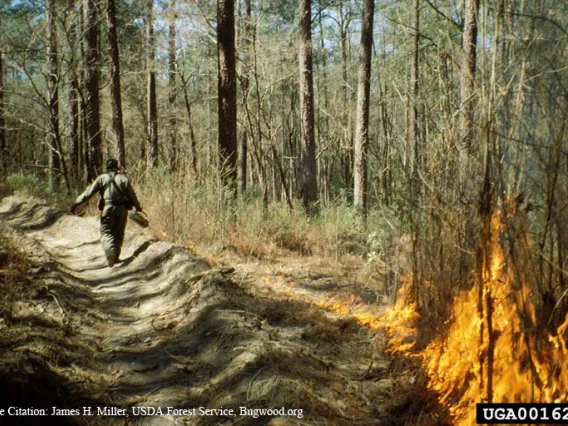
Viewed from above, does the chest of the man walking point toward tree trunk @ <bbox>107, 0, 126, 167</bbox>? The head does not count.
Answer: yes

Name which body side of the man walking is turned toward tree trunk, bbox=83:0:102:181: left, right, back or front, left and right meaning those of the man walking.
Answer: front

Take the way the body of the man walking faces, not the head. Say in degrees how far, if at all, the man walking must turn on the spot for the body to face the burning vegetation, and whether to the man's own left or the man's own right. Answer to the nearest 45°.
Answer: approximately 180°

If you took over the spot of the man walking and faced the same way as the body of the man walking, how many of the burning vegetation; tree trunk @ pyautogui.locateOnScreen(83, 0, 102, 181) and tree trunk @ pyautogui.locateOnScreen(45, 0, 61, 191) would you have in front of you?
2

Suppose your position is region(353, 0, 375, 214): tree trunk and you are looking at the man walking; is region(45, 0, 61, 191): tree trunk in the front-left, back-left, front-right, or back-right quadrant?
front-right

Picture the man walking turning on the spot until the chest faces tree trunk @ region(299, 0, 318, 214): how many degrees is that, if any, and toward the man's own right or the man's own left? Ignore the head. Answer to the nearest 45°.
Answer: approximately 45° to the man's own right

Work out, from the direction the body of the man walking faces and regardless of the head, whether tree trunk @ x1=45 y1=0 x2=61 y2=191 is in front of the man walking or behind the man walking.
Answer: in front

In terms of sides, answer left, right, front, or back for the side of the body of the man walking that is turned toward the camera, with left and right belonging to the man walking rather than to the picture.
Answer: back

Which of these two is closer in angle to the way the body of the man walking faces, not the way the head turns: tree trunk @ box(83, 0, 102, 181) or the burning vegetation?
the tree trunk
